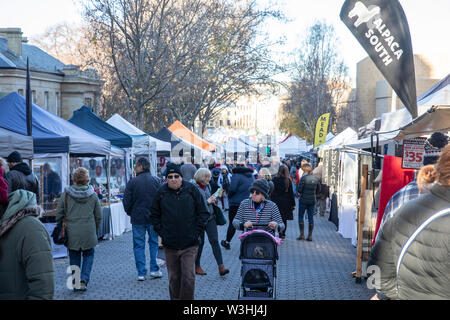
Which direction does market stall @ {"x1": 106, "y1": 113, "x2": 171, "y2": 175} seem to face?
to the viewer's right

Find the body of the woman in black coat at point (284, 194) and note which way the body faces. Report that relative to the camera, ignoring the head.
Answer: away from the camera

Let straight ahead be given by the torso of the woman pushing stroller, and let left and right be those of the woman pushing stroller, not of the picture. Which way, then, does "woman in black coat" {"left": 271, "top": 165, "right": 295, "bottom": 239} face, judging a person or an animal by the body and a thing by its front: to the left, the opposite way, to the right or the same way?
the opposite way

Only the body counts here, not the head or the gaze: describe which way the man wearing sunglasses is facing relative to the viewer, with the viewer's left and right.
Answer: facing the viewer

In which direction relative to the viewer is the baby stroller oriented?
toward the camera

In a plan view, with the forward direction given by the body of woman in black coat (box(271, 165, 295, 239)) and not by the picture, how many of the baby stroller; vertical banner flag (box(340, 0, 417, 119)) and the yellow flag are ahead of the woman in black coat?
1

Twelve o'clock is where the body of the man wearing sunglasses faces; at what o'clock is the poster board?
The poster board is roughly at 9 o'clock from the man wearing sunglasses.

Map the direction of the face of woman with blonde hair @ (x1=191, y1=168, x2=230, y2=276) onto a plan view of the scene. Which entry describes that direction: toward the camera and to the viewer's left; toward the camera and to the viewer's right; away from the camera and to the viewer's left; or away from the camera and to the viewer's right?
toward the camera and to the viewer's right

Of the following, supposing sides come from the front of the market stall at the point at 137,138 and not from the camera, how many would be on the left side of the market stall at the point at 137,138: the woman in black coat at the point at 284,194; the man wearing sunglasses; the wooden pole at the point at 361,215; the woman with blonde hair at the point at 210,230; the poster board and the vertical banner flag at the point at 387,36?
0

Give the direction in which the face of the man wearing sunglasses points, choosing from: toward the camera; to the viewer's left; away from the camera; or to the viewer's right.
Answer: toward the camera

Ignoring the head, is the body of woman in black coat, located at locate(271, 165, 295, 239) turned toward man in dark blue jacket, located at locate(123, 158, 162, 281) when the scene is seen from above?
no

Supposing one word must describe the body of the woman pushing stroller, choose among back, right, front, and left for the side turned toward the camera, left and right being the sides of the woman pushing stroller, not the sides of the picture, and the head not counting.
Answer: front
